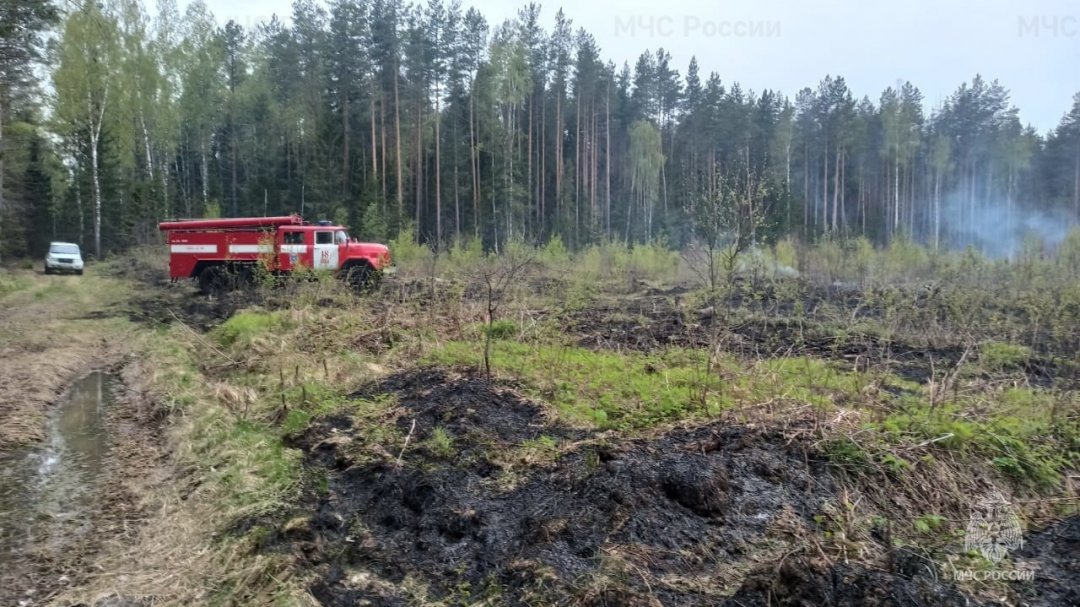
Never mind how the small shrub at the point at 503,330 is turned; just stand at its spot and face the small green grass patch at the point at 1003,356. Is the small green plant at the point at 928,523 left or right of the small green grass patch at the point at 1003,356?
right

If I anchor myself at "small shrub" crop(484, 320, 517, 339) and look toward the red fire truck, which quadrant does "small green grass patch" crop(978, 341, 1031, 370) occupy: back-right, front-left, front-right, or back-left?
back-right

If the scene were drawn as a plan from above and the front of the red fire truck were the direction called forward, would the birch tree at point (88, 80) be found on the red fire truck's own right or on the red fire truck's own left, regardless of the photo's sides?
on the red fire truck's own left

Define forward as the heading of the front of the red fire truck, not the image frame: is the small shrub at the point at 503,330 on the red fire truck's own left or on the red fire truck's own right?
on the red fire truck's own right

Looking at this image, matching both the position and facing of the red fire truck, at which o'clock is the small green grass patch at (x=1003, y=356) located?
The small green grass patch is roughly at 2 o'clock from the red fire truck.

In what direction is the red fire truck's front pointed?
to the viewer's right

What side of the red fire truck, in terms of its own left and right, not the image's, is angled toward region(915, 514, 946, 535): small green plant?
right

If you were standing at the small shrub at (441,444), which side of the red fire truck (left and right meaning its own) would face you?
right
